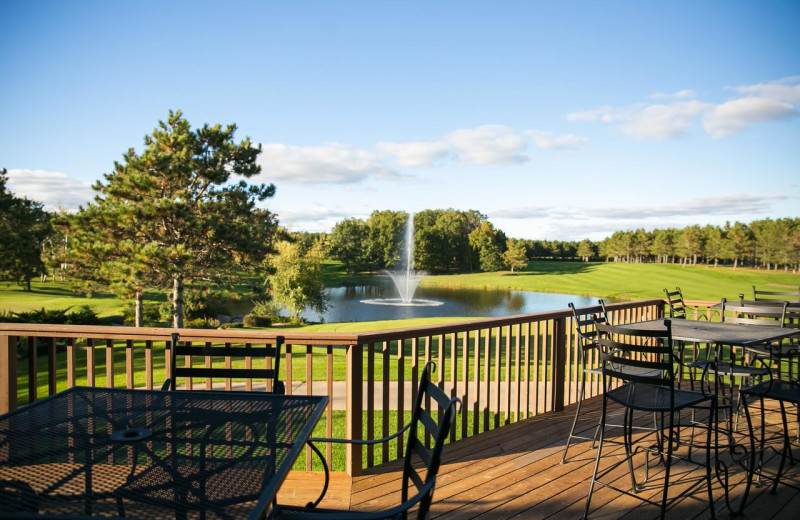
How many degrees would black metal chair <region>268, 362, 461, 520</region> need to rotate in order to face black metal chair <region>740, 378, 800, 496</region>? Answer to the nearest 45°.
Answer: approximately 135° to its right

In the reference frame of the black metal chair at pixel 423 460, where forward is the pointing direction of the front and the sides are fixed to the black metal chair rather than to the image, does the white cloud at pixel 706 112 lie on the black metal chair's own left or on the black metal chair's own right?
on the black metal chair's own right

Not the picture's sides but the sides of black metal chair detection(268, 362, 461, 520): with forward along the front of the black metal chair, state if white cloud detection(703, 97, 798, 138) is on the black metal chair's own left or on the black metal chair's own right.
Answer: on the black metal chair's own right

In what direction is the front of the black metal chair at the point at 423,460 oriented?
to the viewer's left

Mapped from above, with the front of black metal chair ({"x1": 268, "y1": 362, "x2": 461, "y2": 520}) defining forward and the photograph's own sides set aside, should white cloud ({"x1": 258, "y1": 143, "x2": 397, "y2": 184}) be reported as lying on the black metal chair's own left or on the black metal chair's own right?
on the black metal chair's own right
